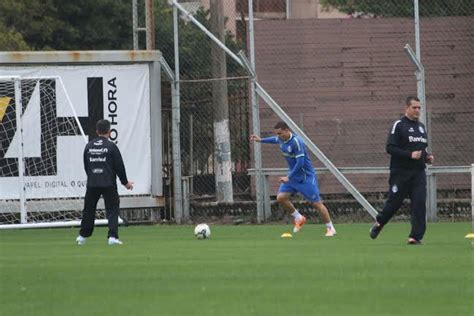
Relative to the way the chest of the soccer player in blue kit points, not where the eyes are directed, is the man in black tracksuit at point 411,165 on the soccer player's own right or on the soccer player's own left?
on the soccer player's own left

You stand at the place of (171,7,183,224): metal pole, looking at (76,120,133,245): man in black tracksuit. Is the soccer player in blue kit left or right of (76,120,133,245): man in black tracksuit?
left

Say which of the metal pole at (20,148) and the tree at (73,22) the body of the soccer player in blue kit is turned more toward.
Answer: the metal pole

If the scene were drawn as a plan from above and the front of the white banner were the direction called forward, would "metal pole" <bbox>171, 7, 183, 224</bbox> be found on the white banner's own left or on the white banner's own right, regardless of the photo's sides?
on the white banner's own left

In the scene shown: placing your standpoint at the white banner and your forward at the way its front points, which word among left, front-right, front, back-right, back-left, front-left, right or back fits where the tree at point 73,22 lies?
back

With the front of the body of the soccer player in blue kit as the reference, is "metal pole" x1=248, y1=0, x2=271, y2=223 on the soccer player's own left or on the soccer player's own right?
on the soccer player's own right

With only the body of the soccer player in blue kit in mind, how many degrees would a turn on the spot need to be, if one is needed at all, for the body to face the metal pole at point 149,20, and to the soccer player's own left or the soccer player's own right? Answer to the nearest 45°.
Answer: approximately 90° to the soccer player's own right

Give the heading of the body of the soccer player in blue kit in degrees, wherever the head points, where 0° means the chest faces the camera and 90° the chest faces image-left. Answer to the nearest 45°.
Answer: approximately 45°
